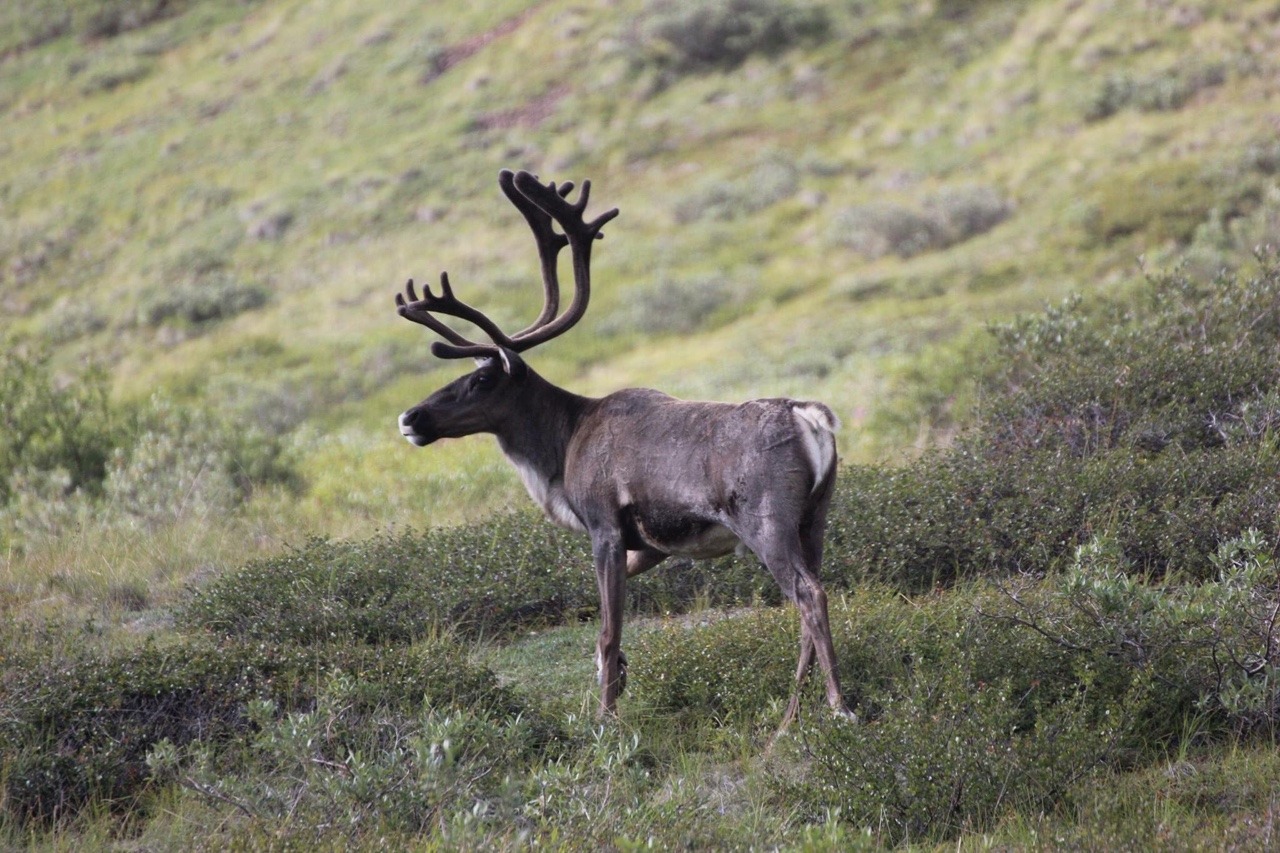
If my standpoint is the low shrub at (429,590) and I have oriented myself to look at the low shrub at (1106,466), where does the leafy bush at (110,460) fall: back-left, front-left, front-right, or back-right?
back-left

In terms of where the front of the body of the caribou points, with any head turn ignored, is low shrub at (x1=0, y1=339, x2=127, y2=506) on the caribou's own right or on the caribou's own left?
on the caribou's own right

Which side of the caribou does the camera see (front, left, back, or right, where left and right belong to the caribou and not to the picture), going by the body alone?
left

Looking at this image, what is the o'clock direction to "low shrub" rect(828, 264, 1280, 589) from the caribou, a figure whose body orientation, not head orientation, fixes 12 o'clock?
The low shrub is roughly at 5 o'clock from the caribou.
